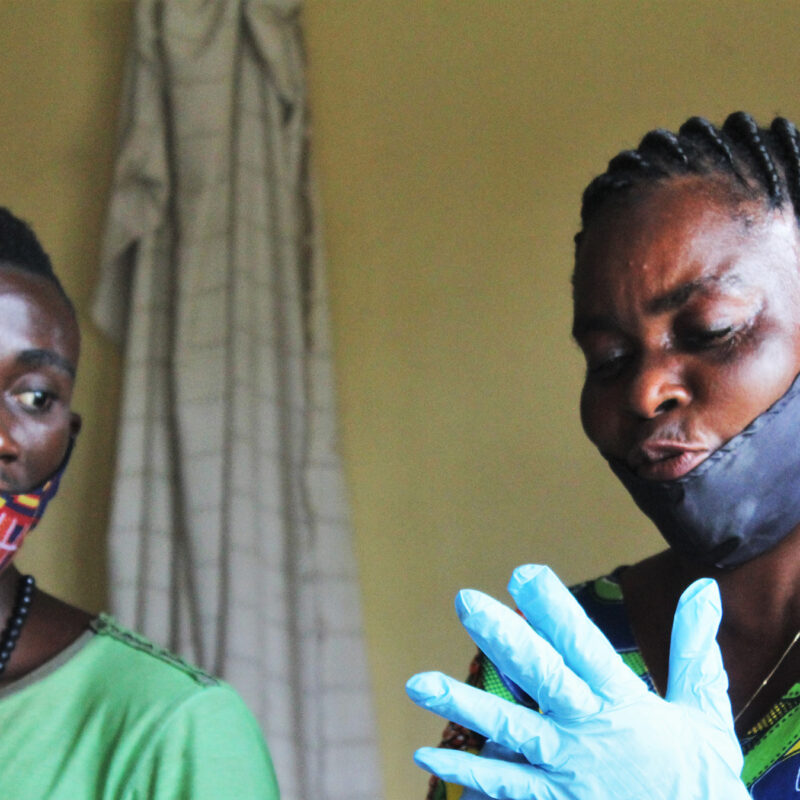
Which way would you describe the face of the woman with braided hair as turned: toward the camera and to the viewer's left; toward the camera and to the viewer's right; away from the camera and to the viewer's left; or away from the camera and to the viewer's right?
toward the camera and to the viewer's left

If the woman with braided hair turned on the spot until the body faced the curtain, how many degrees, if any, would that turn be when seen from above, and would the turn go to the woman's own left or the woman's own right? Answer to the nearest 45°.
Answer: approximately 90° to the woman's own right

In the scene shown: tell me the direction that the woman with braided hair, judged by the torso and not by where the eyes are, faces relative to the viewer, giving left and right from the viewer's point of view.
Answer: facing the viewer and to the left of the viewer
